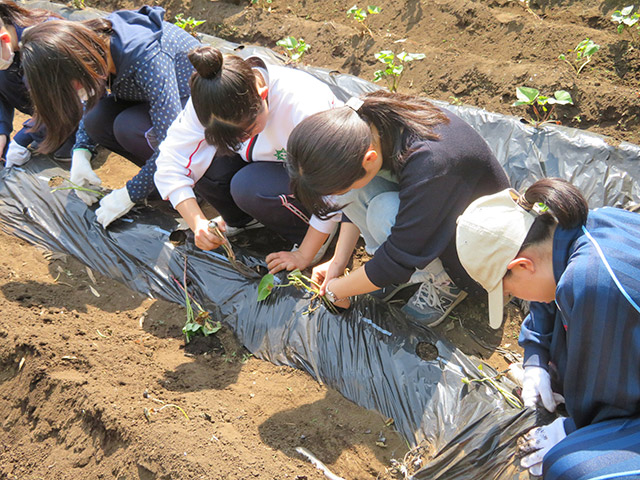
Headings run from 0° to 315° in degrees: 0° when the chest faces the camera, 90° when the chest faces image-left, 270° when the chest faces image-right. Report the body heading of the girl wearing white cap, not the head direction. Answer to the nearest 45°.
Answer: approximately 90°

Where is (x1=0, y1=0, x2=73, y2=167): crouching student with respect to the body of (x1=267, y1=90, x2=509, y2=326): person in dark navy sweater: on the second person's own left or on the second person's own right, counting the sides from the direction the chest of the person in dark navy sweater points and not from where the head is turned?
on the second person's own right

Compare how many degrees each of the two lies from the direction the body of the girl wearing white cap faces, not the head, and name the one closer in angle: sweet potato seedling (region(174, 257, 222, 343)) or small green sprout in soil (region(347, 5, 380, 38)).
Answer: the sweet potato seedling

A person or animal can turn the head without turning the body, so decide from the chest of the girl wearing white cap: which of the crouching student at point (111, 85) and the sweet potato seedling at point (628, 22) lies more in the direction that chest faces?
the crouching student

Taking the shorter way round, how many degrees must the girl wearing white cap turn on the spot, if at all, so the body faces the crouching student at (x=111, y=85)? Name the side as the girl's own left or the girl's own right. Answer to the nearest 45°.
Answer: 0° — they already face them

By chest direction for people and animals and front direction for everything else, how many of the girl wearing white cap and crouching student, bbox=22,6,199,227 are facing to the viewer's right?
0

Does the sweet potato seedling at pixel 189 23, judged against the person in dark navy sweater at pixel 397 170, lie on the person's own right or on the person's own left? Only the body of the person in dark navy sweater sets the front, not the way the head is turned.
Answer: on the person's own right

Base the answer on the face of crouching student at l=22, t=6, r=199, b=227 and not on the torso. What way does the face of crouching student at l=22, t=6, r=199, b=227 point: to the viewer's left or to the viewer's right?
to the viewer's left

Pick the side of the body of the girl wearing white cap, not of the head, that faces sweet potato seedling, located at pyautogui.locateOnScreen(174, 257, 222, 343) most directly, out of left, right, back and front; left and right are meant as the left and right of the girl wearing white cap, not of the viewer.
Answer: front

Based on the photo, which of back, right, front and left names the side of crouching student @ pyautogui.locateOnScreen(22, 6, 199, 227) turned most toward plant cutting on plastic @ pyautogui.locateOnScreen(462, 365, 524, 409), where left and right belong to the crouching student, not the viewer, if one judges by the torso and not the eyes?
left

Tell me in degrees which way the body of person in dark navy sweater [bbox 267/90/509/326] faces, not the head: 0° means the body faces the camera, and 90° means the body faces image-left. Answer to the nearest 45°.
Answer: approximately 45°

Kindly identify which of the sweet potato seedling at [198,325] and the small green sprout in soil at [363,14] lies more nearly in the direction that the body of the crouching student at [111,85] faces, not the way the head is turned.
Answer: the sweet potato seedling
